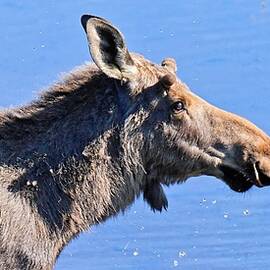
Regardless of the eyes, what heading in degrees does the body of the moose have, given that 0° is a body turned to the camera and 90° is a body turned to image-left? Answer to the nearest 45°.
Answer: approximately 270°
